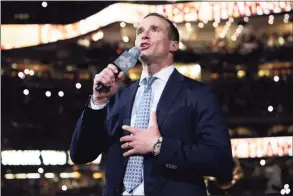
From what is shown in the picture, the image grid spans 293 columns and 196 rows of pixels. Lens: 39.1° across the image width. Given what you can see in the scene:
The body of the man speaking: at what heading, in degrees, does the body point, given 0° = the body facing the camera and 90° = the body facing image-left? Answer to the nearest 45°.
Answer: approximately 45°
